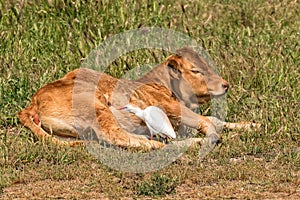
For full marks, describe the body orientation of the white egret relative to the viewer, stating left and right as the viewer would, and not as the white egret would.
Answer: facing to the left of the viewer

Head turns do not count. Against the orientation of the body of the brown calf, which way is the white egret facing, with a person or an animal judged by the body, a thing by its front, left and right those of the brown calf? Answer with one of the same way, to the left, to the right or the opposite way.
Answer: the opposite way

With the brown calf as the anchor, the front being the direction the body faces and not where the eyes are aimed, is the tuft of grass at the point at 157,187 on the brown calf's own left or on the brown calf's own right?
on the brown calf's own right

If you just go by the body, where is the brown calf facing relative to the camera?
to the viewer's right

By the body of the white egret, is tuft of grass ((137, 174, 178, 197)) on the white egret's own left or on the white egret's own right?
on the white egret's own left
